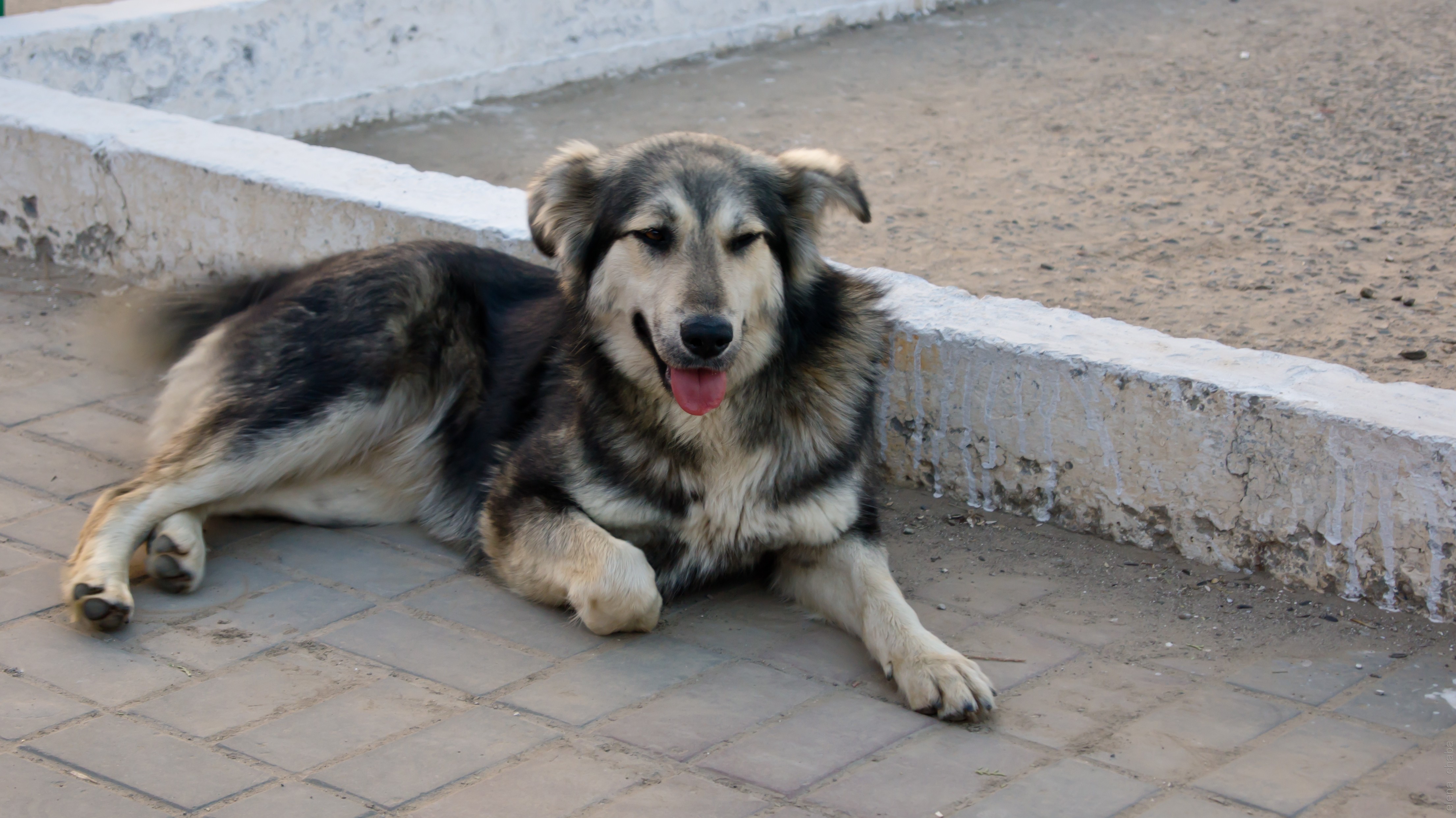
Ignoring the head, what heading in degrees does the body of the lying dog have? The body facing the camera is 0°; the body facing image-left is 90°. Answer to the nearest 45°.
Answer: approximately 315°

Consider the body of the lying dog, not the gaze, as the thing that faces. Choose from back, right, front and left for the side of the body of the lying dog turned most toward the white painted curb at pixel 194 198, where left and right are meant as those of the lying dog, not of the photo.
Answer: back
